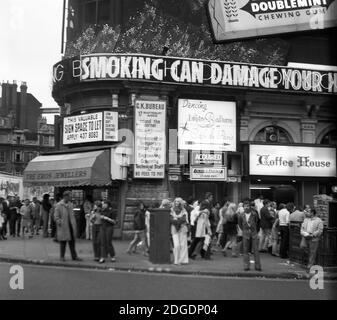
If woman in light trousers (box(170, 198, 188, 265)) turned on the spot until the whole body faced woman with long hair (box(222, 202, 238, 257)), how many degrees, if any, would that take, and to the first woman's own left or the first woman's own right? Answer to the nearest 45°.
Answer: approximately 135° to the first woman's own left

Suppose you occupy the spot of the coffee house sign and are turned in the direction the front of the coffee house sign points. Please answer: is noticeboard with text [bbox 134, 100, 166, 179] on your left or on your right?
on your right

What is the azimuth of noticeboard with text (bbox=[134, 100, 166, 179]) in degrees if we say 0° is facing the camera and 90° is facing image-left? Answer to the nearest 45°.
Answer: approximately 0°

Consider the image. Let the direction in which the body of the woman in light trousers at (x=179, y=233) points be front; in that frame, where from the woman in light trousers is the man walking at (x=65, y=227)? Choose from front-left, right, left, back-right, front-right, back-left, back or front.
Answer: right

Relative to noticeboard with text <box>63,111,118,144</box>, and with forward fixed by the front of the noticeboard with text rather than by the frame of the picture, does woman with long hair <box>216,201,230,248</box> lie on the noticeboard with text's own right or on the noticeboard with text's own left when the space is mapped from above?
on the noticeboard with text's own left

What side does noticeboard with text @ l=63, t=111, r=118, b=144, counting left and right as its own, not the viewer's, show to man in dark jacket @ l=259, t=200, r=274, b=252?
left

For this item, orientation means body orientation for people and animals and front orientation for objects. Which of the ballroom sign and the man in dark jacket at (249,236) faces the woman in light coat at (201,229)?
the ballroom sign
